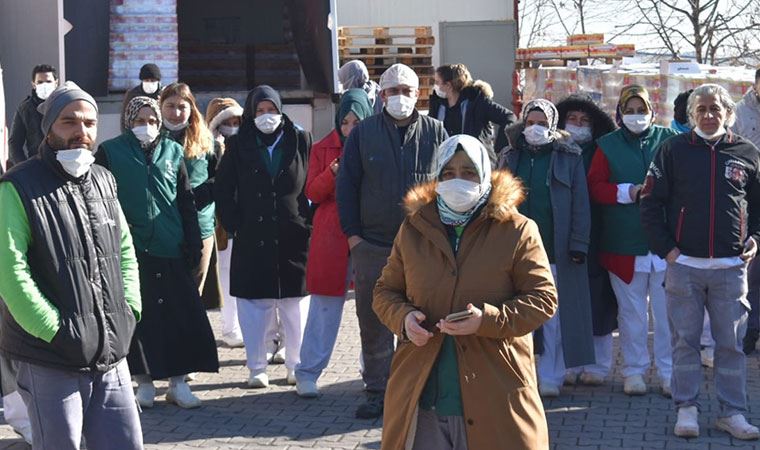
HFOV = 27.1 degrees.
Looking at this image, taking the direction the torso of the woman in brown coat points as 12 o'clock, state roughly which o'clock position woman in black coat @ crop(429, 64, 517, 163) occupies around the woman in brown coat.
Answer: The woman in black coat is roughly at 6 o'clock from the woman in brown coat.

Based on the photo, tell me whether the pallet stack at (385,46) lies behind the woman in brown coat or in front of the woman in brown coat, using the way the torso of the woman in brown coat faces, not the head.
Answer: behind

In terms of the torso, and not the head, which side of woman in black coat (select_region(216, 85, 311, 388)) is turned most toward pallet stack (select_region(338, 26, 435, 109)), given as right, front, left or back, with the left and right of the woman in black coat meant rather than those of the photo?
back

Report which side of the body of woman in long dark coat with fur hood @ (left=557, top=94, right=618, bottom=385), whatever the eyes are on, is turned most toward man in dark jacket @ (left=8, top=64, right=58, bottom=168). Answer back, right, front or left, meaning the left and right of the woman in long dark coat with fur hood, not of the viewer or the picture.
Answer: right

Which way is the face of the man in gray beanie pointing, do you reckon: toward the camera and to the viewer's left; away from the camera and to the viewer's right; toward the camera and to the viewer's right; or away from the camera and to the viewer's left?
toward the camera and to the viewer's right

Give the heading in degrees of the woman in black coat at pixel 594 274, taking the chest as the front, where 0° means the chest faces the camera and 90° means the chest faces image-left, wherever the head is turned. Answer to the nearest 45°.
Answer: approximately 45°

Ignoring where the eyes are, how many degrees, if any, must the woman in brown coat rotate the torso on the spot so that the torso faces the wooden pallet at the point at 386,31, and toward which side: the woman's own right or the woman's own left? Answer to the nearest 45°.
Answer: approximately 180°

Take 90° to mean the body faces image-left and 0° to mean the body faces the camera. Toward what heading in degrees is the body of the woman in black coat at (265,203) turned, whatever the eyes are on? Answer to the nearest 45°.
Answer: approximately 0°

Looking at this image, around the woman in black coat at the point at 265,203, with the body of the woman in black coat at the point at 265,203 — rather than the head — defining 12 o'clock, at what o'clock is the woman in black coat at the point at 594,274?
the woman in black coat at the point at 594,274 is roughly at 9 o'clock from the woman in black coat at the point at 265,203.

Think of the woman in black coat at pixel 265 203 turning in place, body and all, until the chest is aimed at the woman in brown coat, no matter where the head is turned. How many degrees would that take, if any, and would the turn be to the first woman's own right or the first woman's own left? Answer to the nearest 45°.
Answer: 0° — they already face them

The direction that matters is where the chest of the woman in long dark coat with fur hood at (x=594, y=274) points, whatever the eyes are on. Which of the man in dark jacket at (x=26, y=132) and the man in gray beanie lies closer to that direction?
the man in gray beanie

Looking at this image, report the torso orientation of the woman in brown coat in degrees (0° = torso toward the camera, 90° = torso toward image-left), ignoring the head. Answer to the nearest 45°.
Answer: approximately 0°

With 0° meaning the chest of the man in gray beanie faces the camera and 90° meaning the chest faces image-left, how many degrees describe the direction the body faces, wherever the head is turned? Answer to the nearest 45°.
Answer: approximately 315°

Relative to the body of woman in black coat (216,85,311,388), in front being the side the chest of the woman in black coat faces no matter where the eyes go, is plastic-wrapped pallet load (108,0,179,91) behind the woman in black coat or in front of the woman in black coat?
behind
